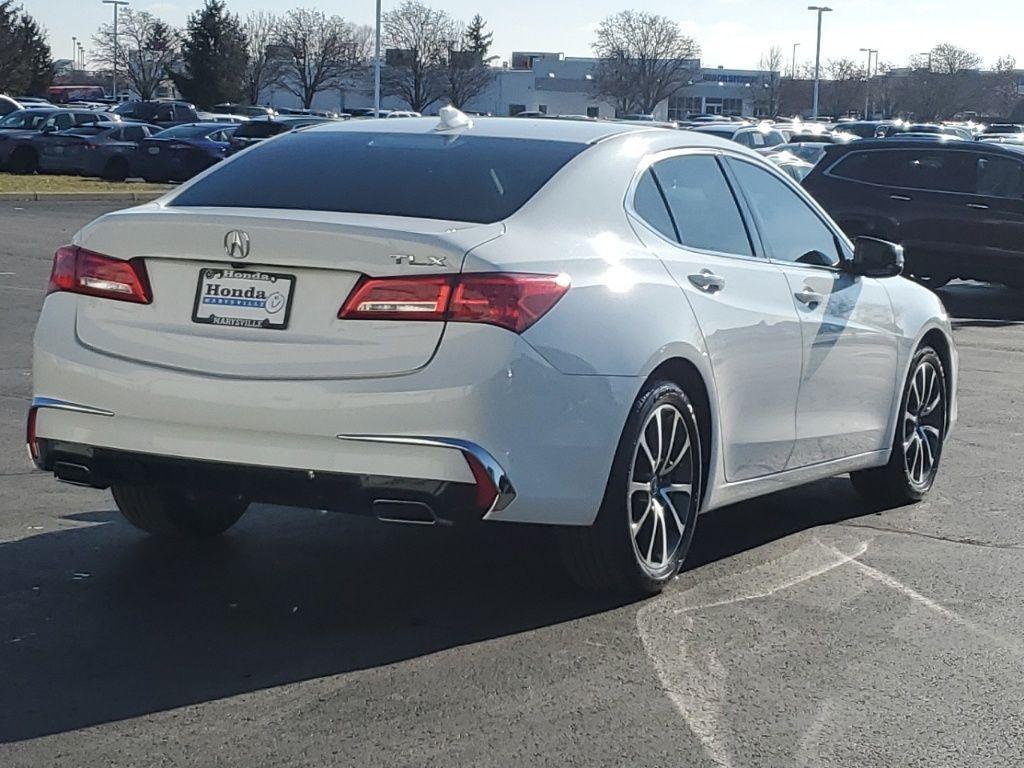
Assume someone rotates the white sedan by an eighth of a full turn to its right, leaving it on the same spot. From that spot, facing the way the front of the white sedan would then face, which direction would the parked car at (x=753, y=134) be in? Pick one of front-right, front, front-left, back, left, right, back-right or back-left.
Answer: left

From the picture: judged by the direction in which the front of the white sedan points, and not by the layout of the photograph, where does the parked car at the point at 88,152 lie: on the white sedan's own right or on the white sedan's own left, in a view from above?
on the white sedan's own left

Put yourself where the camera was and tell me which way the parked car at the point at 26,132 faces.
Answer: facing the viewer and to the left of the viewer

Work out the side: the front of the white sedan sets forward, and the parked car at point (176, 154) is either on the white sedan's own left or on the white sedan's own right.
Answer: on the white sedan's own left

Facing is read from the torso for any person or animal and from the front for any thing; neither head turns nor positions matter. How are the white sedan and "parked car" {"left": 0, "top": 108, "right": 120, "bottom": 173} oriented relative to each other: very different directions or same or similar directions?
very different directions

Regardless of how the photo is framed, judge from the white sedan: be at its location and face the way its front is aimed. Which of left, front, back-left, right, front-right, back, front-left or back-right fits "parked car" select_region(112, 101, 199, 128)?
front-left

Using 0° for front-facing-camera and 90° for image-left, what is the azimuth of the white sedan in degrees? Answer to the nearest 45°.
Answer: approximately 225°
